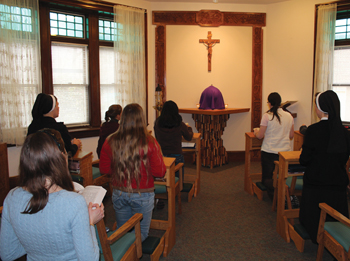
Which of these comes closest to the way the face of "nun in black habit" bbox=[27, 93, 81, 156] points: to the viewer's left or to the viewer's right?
to the viewer's right

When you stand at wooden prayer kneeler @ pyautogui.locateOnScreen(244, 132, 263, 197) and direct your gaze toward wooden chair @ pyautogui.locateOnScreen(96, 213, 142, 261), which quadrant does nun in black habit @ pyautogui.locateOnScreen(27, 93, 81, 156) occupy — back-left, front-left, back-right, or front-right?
front-right

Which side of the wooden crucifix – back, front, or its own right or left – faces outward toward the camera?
front

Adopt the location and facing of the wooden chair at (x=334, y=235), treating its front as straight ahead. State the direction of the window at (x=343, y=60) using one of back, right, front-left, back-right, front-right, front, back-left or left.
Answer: front-right

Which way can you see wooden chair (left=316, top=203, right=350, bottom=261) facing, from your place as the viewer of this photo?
facing away from the viewer and to the left of the viewer

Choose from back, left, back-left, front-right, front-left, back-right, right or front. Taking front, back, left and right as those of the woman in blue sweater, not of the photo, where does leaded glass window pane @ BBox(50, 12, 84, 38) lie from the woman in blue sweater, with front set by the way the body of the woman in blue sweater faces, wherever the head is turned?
front-left

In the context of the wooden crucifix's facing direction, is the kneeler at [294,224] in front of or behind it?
in front

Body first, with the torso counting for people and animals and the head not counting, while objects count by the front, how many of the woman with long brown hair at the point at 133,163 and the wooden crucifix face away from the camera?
1

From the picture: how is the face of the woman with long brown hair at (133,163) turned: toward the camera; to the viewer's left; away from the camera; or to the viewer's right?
away from the camera

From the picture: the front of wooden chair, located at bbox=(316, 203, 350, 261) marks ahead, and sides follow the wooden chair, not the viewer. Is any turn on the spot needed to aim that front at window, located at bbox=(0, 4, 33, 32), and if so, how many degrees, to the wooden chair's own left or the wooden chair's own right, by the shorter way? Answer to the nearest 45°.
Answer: approximately 45° to the wooden chair's own left

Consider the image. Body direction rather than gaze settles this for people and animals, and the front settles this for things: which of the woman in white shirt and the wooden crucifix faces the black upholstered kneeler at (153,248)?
the wooden crucifix

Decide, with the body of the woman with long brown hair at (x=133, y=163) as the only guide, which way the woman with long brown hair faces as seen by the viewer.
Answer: away from the camera

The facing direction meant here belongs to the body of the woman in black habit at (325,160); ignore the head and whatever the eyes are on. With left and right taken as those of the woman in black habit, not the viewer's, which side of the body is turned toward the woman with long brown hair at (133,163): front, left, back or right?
left

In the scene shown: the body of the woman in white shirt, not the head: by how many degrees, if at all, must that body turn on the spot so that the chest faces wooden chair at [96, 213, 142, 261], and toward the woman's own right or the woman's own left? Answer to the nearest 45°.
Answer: approximately 135° to the woman's own left

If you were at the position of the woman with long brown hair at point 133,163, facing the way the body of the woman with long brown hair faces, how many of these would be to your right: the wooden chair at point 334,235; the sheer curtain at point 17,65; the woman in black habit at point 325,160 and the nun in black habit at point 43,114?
2

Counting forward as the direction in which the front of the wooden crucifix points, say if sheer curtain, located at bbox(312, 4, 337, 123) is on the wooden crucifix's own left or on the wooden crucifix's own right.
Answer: on the wooden crucifix's own left

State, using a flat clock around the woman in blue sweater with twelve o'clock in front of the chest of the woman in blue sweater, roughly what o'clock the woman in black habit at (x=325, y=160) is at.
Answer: The woman in black habit is roughly at 1 o'clock from the woman in blue sweater.

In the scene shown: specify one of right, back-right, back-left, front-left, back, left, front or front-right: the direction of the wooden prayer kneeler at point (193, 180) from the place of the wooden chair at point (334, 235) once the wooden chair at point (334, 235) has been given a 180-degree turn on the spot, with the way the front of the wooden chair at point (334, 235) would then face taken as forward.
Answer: back

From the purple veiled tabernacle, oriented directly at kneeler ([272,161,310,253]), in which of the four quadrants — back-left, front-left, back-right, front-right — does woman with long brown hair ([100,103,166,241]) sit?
front-right

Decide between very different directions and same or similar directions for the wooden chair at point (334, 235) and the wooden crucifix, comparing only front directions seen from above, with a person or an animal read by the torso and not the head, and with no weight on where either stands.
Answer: very different directions

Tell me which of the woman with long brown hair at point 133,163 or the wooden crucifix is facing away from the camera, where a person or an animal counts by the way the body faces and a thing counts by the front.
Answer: the woman with long brown hair

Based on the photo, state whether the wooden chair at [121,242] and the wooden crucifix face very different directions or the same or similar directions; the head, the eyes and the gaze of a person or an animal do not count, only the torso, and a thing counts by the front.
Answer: very different directions
